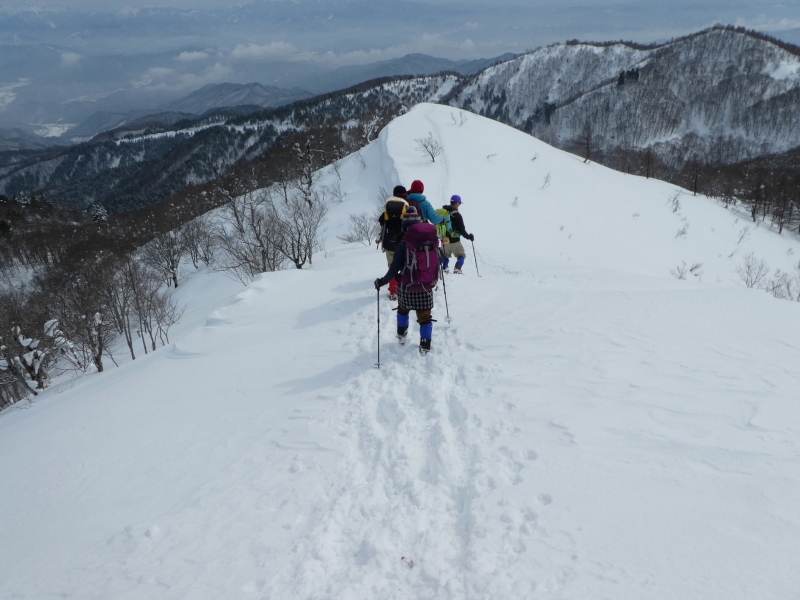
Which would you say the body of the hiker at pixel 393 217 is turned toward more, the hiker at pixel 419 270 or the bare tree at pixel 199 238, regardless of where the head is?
the bare tree

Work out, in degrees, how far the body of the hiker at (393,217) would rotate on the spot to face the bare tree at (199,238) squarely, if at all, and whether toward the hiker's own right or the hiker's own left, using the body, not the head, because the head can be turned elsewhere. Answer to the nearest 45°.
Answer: approximately 45° to the hiker's own left

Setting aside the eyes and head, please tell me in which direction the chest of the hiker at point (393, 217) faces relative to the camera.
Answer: away from the camera

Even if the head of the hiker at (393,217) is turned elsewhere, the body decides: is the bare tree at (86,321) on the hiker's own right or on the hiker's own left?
on the hiker's own left

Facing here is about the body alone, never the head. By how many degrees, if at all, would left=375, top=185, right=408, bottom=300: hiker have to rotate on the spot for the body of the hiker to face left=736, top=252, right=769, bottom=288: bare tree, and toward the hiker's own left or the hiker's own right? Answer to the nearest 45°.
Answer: approximately 45° to the hiker's own right

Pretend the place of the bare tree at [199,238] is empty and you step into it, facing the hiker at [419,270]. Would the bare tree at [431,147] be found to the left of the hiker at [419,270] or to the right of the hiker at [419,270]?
left

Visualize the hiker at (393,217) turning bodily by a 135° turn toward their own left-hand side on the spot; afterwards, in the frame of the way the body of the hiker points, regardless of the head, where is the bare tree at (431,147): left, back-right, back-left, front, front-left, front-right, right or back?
back-right

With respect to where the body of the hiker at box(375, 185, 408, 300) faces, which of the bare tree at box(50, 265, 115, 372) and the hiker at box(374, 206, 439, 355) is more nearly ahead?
the bare tree

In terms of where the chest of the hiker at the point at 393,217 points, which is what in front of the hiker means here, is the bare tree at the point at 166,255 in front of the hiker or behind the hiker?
in front

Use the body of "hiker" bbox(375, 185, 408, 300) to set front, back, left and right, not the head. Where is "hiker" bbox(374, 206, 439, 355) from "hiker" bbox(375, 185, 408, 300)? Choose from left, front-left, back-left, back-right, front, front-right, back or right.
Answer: back

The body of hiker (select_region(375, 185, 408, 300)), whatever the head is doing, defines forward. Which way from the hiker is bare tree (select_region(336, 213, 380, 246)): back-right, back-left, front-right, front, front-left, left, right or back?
front

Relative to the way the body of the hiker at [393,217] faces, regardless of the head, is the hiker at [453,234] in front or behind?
in front
